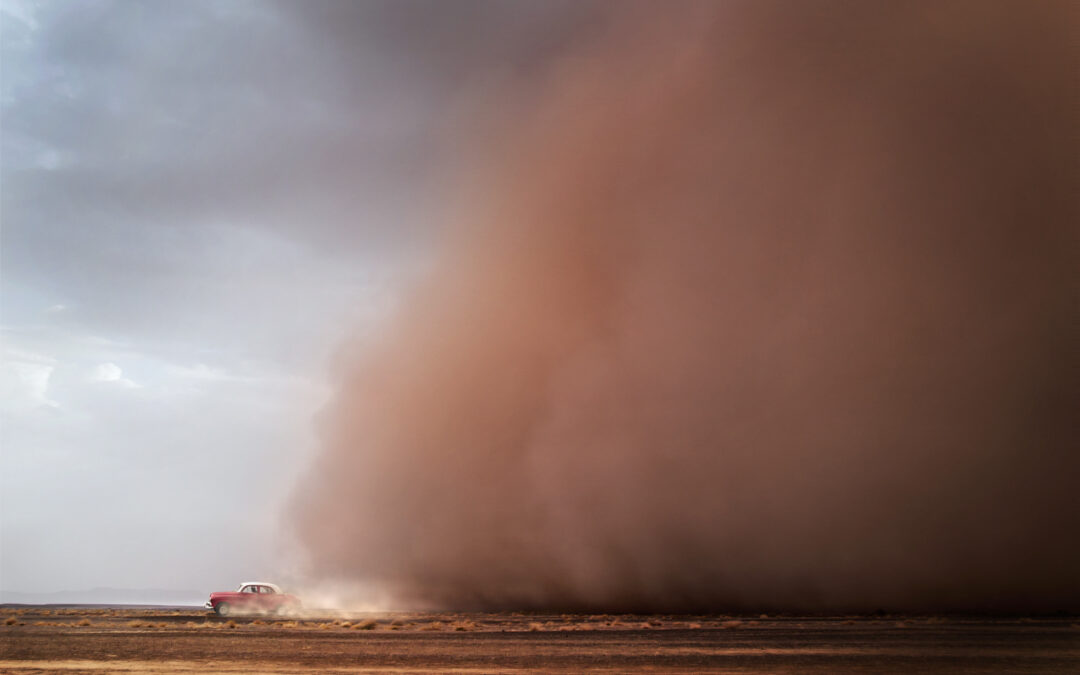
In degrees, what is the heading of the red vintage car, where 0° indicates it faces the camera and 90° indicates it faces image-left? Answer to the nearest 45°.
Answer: approximately 90°
